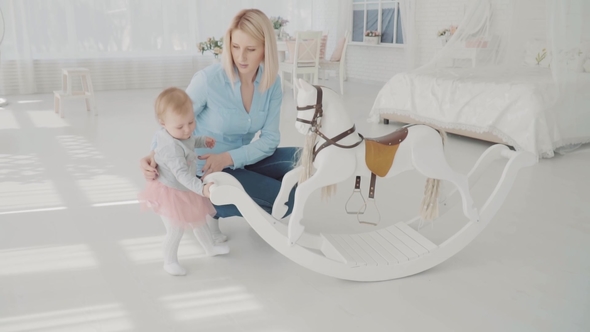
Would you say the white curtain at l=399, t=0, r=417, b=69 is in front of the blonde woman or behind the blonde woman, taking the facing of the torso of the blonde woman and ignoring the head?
behind

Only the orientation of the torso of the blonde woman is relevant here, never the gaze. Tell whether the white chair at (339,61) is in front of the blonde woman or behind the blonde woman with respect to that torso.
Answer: behind

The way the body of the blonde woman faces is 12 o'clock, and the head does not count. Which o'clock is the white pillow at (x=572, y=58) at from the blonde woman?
The white pillow is roughly at 8 o'clock from the blonde woman.

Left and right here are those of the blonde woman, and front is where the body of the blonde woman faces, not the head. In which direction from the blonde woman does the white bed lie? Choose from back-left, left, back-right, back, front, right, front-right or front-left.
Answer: back-left

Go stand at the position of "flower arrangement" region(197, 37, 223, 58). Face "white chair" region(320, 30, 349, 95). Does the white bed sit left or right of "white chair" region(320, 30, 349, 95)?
right

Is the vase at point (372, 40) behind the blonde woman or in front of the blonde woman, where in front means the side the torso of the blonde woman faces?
behind

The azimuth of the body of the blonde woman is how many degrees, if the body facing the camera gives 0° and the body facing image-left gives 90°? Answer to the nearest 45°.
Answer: approximately 0°

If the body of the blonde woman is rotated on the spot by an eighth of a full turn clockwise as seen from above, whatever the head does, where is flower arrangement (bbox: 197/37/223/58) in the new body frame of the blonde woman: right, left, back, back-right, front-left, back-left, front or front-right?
back-right

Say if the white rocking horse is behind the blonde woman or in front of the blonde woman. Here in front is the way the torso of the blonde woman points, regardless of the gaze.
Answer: in front
